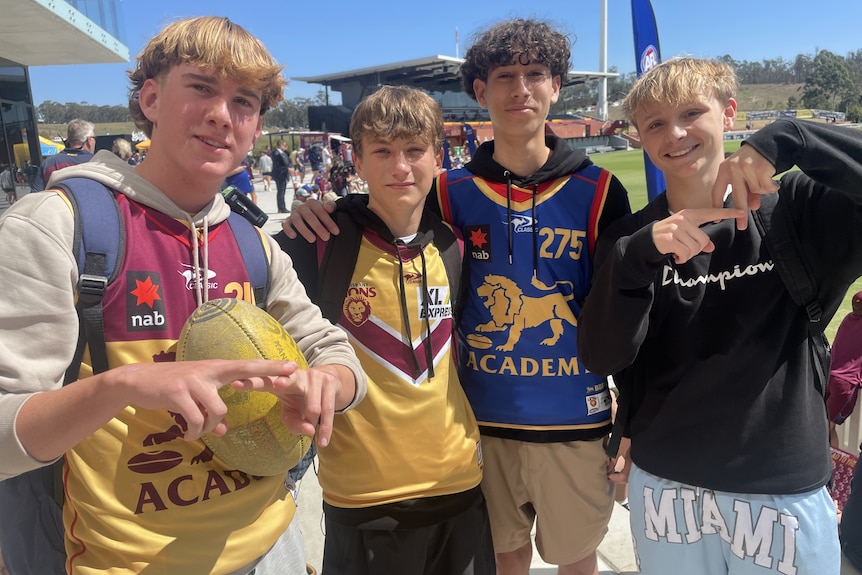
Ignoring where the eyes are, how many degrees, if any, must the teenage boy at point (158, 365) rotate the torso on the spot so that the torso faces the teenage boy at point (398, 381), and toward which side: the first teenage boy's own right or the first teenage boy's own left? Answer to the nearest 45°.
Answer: approximately 90° to the first teenage boy's own left

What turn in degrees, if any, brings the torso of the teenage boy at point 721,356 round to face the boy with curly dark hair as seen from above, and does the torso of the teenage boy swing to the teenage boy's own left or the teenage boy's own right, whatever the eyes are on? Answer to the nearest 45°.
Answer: approximately 135° to the teenage boy's own right

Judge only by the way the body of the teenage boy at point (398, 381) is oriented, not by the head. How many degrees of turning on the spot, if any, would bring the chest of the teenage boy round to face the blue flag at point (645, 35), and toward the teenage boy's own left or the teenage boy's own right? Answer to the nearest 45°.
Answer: approximately 135° to the teenage boy's own left

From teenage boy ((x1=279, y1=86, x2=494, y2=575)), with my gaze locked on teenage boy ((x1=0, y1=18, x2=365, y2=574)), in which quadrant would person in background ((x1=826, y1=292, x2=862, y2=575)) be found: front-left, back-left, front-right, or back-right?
back-left

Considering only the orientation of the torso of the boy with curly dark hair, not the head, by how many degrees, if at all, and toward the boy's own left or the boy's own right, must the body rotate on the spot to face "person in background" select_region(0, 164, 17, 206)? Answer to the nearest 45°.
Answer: approximately 135° to the boy's own right

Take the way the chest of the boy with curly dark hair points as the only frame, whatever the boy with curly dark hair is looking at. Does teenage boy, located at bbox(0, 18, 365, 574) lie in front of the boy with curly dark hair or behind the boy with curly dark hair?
in front
